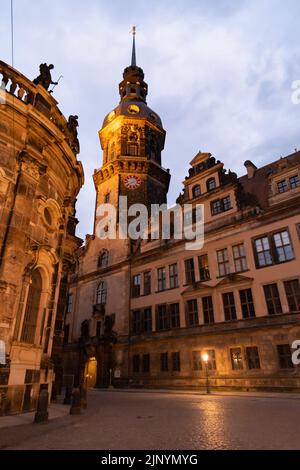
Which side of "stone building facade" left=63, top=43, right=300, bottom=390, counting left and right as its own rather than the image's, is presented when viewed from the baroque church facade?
front

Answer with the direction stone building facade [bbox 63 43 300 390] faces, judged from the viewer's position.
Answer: facing the viewer and to the left of the viewer
